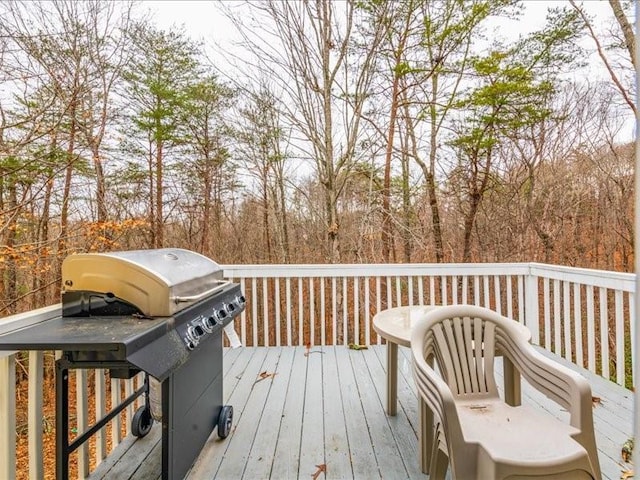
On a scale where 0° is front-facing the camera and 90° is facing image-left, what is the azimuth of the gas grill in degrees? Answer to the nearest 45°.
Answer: approximately 315°

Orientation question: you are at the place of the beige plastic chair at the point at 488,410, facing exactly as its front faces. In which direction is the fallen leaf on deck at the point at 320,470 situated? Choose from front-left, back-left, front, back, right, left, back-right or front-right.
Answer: back-right

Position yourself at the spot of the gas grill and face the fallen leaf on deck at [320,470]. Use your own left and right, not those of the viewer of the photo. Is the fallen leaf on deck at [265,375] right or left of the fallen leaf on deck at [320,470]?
left

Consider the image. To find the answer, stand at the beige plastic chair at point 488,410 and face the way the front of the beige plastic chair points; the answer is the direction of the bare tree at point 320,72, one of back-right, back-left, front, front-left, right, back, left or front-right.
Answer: back

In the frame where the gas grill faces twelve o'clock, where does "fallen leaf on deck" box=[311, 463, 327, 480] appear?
The fallen leaf on deck is roughly at 11 o'clock from the gas grill.

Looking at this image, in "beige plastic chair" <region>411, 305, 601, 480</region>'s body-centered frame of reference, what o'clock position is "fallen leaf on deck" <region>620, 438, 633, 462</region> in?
The fallen leaf on deck is roughly at 9 o'clock from the beige plastic chair.

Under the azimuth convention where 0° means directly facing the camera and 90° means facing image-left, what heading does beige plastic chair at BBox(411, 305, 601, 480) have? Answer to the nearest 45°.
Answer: approximately 315°

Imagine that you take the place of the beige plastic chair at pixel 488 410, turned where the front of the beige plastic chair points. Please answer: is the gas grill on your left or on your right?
on your right

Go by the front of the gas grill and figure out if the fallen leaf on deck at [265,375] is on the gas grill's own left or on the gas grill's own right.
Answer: on the gas grill's own left

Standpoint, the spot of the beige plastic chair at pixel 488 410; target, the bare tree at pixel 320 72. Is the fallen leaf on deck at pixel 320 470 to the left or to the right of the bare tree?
left

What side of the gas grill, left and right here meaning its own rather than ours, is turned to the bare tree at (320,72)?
left
